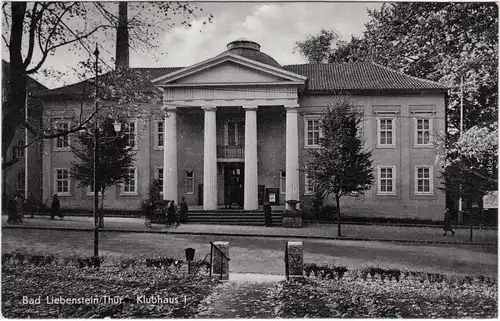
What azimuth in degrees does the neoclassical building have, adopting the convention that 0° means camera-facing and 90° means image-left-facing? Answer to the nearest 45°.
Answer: approximately 0°
